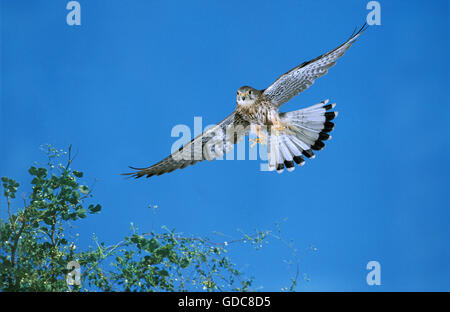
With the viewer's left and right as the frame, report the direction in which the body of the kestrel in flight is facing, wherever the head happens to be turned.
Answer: facing the viewer and to the left of the viewer
